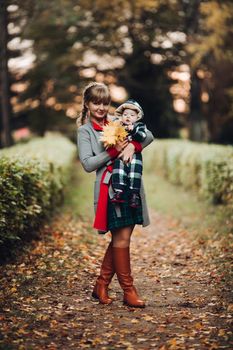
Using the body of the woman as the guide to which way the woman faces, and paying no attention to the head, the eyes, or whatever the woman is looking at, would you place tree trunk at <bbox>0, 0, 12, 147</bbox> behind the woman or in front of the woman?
behind

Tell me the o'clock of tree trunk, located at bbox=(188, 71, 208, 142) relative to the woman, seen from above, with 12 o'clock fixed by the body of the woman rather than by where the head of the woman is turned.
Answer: The tree trunk is roughly at 8 o'clock from the woman.

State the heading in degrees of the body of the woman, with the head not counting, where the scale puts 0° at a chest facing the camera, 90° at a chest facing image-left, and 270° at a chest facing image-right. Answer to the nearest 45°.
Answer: approximately 315°

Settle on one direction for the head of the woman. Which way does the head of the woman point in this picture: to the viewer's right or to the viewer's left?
to the viewer's right

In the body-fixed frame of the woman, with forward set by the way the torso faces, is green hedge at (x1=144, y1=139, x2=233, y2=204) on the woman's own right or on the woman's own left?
on the woman's own left

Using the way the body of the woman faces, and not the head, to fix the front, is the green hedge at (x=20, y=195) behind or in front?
behind
